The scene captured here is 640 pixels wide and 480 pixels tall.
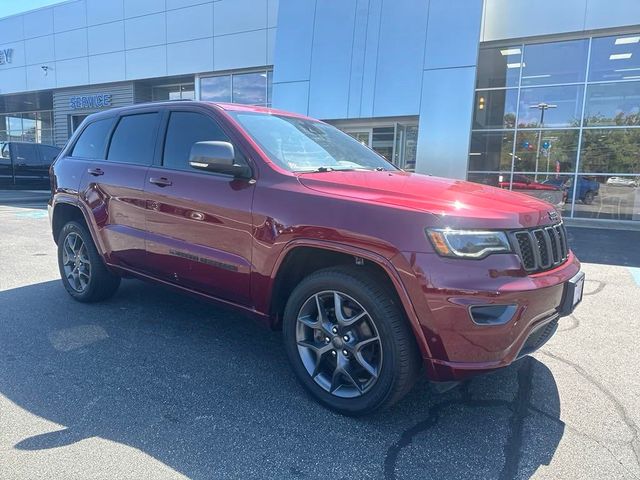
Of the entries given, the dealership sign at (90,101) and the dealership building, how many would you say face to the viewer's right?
0

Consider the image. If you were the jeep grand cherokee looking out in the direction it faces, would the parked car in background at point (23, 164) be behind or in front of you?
behind

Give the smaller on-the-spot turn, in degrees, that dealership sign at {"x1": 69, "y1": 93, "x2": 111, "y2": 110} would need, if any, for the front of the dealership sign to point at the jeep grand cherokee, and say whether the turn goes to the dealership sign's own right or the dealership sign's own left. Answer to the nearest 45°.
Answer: approximately 45° to the dealership sign's own left

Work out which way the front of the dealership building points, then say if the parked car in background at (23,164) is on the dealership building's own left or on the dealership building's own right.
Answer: on the dealership building's own right

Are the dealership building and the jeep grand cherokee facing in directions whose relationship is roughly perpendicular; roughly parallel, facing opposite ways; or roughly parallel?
roughly perpendicular

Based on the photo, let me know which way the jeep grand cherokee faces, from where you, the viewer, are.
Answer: facing the viewer and to the right of the viewer

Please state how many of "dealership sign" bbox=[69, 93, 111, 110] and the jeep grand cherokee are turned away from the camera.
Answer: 0
